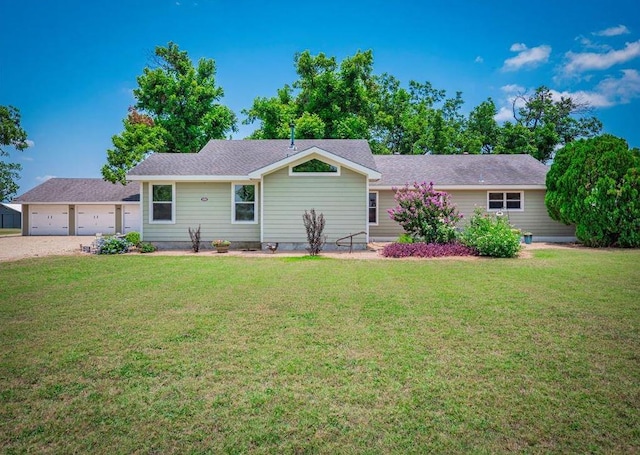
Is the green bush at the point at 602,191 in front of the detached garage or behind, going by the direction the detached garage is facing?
in front

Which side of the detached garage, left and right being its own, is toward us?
front

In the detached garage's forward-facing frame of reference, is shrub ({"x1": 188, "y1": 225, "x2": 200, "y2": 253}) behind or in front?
in front

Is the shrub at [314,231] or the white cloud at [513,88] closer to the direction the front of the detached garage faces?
the shrub

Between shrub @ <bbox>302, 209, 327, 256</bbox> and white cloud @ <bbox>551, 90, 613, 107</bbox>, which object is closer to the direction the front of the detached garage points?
the shrub

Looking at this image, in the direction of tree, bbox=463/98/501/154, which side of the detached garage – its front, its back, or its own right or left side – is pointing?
left

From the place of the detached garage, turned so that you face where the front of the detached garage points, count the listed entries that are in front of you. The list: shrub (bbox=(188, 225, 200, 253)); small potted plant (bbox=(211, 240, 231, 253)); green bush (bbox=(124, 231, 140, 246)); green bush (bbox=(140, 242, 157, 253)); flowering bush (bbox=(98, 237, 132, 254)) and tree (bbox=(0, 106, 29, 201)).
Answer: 5

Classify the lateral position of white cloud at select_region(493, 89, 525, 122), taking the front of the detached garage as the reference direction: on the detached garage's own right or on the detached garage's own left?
on the detached garage's own left

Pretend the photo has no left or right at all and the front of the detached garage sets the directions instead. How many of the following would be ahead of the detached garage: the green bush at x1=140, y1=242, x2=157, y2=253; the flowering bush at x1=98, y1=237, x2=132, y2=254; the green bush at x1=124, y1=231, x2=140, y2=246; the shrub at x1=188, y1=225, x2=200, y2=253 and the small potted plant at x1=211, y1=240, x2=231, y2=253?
5

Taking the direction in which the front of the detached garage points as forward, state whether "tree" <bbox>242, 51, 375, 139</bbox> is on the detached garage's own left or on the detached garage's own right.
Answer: on the detached garage's own left

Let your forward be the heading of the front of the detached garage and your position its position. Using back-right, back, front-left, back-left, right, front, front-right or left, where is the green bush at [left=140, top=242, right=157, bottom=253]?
front

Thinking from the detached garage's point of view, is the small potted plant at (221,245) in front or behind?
in front

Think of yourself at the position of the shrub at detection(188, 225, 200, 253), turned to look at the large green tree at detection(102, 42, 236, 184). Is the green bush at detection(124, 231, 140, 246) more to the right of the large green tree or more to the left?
left
